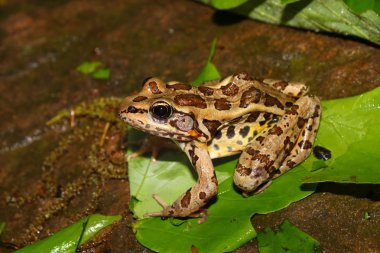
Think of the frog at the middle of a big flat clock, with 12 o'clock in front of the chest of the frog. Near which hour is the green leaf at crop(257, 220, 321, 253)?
The green leaf is roughly at 8 o'clock from the frog.

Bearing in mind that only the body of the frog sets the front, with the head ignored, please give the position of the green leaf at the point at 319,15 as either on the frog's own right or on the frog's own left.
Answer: on the frog's own right

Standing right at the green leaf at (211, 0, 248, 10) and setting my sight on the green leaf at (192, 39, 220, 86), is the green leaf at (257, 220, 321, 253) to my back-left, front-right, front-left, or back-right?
front-left

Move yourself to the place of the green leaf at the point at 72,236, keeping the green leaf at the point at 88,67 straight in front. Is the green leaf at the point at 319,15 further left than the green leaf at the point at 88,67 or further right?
right

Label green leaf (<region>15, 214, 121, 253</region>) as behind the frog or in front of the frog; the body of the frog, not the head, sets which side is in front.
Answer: in front

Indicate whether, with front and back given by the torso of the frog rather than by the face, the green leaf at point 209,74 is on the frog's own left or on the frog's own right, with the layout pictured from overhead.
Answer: on the frog's own right

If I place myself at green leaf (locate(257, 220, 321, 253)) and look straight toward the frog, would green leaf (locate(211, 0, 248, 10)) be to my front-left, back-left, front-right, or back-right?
front-right

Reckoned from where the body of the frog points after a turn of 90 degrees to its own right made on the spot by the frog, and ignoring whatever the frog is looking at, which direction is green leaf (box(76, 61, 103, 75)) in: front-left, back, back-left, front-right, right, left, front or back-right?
front-left

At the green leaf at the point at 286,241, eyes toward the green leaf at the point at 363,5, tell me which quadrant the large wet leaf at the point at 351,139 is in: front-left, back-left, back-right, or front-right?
front-right

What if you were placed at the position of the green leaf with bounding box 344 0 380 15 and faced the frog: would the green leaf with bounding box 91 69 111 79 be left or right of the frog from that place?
right

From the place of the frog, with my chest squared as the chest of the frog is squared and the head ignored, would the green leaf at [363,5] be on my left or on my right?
on my right

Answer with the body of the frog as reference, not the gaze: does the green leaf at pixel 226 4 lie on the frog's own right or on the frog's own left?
on the frog's own right

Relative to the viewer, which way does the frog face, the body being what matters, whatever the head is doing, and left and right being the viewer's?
facing to the left of the viewer
